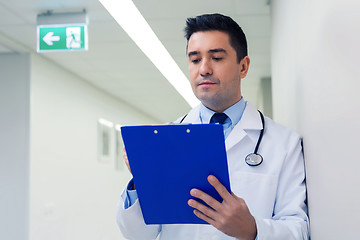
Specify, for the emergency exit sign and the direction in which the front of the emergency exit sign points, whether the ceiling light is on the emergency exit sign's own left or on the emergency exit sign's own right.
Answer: on the emergency exit sign's own left

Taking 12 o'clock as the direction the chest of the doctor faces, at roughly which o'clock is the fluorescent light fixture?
The fluorescent light fixture is roughly at 4 o'clock from the doctor.

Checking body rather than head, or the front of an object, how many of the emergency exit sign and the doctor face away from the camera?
0

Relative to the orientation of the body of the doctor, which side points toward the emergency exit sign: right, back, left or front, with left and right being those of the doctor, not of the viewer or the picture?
right

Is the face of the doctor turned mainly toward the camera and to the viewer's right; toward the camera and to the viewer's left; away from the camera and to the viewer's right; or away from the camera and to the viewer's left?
toward the camera and to the viewer's left

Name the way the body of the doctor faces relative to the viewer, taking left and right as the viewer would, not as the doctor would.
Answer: facing the viewer and to the left of the viewer

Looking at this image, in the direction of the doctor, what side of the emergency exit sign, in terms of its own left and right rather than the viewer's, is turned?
front
